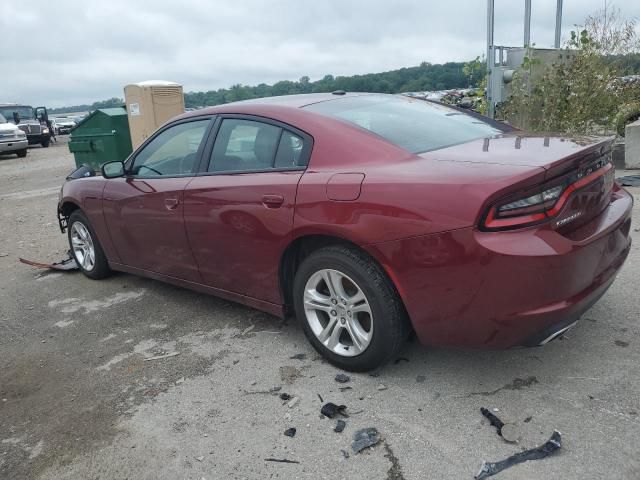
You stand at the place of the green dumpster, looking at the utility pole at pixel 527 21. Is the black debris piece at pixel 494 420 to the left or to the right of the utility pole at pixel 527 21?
right

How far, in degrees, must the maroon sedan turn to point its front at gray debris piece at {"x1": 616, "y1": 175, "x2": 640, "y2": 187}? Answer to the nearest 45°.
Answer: approximately 90° to its right

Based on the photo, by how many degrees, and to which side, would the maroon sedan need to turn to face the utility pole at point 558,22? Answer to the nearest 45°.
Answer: approximately 90° to its right

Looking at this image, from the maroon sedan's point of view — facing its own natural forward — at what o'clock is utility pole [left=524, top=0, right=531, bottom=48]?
The utility pole is roughly at 2 o'clock from the maroon sedan.

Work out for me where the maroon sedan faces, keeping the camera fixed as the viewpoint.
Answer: facing away from the viewer and to the left of the viewer

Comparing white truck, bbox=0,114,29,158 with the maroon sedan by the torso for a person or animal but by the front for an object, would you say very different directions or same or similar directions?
very different directions
